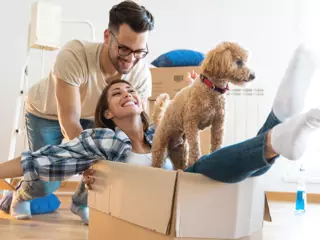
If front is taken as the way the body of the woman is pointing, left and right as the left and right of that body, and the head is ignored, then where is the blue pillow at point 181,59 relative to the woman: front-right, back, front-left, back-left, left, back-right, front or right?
back-left

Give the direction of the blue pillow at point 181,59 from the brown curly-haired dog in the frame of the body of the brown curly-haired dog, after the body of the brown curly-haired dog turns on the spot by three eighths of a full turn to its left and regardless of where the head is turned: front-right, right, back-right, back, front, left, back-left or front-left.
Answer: front

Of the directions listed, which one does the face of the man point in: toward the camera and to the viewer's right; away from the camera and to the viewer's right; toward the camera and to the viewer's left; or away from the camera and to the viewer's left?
toward the camera and to the viewer's right

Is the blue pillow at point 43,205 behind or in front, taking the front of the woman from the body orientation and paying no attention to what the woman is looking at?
behind

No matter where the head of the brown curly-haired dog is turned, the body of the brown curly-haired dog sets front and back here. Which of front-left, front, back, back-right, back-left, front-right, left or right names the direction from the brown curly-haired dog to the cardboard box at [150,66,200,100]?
back-left

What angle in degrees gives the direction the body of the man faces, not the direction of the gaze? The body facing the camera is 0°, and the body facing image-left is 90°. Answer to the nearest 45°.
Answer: approximately 315°

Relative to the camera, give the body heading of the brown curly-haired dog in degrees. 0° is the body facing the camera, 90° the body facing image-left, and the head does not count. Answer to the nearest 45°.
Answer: approximately 315°

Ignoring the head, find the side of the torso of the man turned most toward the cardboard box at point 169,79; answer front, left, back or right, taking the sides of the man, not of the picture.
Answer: left

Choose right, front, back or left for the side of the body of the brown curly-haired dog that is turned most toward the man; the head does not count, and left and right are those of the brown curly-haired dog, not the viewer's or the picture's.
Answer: back

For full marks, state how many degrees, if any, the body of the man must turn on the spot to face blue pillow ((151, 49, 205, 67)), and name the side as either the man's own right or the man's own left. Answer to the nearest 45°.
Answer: approximately 90° to the man's own left
